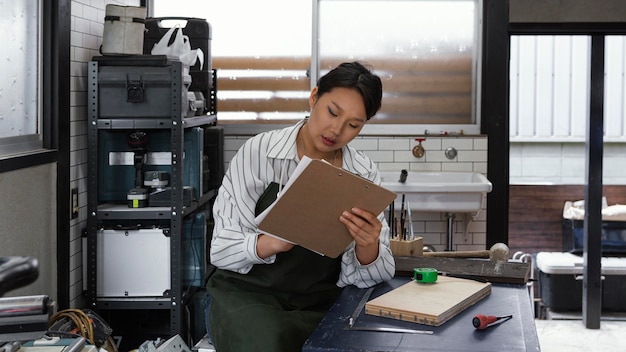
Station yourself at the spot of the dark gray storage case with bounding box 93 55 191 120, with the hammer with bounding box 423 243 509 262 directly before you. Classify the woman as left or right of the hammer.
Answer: right

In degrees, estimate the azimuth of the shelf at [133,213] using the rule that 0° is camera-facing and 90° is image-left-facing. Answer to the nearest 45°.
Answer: approximately 0°

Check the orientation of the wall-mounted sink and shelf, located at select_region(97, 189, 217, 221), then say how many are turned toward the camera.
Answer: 2

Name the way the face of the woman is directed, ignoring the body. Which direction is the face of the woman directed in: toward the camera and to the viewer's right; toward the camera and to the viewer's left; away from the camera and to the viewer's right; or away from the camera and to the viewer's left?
toward the camera and to the viewer's right

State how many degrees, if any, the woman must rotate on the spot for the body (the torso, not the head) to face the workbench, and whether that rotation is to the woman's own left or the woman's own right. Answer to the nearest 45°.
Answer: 0° — they already face it

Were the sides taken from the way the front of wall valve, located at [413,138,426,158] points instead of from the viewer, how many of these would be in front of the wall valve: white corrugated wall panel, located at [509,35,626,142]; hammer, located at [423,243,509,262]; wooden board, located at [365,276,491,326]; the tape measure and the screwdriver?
4
